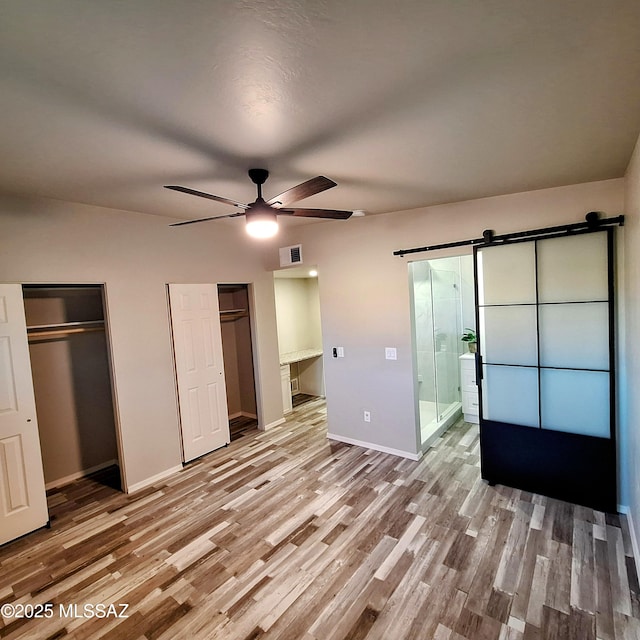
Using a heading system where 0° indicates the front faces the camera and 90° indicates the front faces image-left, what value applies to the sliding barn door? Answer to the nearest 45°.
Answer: approximately 45°

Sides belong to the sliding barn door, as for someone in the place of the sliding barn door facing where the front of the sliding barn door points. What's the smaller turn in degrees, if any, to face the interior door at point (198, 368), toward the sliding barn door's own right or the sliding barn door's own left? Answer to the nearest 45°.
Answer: approximately 45° to the sliding barn door's own right

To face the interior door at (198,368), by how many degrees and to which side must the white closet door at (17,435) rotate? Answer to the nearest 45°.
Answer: approximately 45° to its left

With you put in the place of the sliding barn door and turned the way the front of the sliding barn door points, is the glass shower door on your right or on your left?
on your right

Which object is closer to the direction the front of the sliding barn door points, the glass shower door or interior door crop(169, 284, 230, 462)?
the interior door
